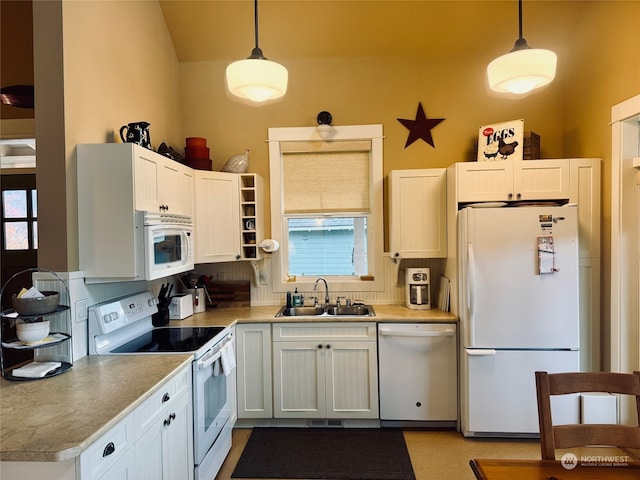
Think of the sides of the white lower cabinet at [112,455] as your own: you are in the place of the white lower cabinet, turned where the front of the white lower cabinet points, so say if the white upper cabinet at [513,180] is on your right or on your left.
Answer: on your left

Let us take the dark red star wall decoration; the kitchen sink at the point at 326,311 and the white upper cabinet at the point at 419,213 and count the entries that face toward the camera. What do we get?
3

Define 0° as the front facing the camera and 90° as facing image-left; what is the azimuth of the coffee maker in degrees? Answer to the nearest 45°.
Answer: approximately 0°

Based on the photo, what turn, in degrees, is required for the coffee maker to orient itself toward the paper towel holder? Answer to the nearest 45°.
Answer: approximately 90° to its right

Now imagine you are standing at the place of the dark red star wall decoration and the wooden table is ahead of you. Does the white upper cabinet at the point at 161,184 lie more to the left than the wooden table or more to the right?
right

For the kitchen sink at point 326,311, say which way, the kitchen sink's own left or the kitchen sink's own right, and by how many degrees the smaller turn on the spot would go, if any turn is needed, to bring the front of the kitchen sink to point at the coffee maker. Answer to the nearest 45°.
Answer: approximately 90° to the kitchen sink's own left

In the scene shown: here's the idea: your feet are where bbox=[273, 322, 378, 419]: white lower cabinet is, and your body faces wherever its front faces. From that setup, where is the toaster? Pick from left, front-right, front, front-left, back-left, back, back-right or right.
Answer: right

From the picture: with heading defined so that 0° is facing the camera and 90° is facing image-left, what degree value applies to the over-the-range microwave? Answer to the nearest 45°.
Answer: approximately 315°

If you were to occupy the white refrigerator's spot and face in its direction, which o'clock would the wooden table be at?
The wooden table is roughly at 12 o'clock from the white refrigerator.
